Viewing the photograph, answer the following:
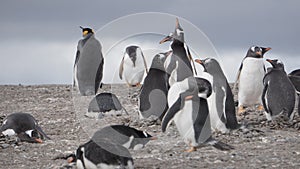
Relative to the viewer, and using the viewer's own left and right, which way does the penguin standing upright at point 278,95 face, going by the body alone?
facing away from the viewer and to the left of the viewer

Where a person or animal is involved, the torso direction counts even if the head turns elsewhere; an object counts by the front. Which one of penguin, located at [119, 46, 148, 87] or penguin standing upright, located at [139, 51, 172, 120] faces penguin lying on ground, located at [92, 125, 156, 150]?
the penguin

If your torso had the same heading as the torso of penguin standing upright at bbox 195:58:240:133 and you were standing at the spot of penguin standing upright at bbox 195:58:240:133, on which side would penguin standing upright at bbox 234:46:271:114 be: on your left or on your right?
on your right

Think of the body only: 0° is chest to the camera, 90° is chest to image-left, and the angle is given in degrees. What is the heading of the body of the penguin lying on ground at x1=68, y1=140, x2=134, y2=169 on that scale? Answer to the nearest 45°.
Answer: approximately 90°

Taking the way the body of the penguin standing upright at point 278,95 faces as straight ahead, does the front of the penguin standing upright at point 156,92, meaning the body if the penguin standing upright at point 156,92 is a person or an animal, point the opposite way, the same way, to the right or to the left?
the same way

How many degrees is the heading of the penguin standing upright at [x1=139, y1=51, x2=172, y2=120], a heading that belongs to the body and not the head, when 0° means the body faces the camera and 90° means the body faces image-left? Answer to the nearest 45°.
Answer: approximately 225°

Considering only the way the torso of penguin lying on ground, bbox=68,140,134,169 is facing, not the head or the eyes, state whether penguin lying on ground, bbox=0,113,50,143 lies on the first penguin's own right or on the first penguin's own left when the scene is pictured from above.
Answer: on the first penguin's own right

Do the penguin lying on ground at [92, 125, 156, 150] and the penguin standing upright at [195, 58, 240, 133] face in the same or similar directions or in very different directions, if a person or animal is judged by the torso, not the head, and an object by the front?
very different directions

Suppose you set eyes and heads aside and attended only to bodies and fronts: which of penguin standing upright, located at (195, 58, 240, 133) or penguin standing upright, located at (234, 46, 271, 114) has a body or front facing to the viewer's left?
penguin standing upright, located at (195, 58, 240, 133)

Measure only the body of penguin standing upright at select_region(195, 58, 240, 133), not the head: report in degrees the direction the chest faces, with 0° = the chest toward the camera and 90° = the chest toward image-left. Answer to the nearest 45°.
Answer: approximately 90°

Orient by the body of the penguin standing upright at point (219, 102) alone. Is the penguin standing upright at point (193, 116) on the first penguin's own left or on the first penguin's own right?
on the first penguin's own left
